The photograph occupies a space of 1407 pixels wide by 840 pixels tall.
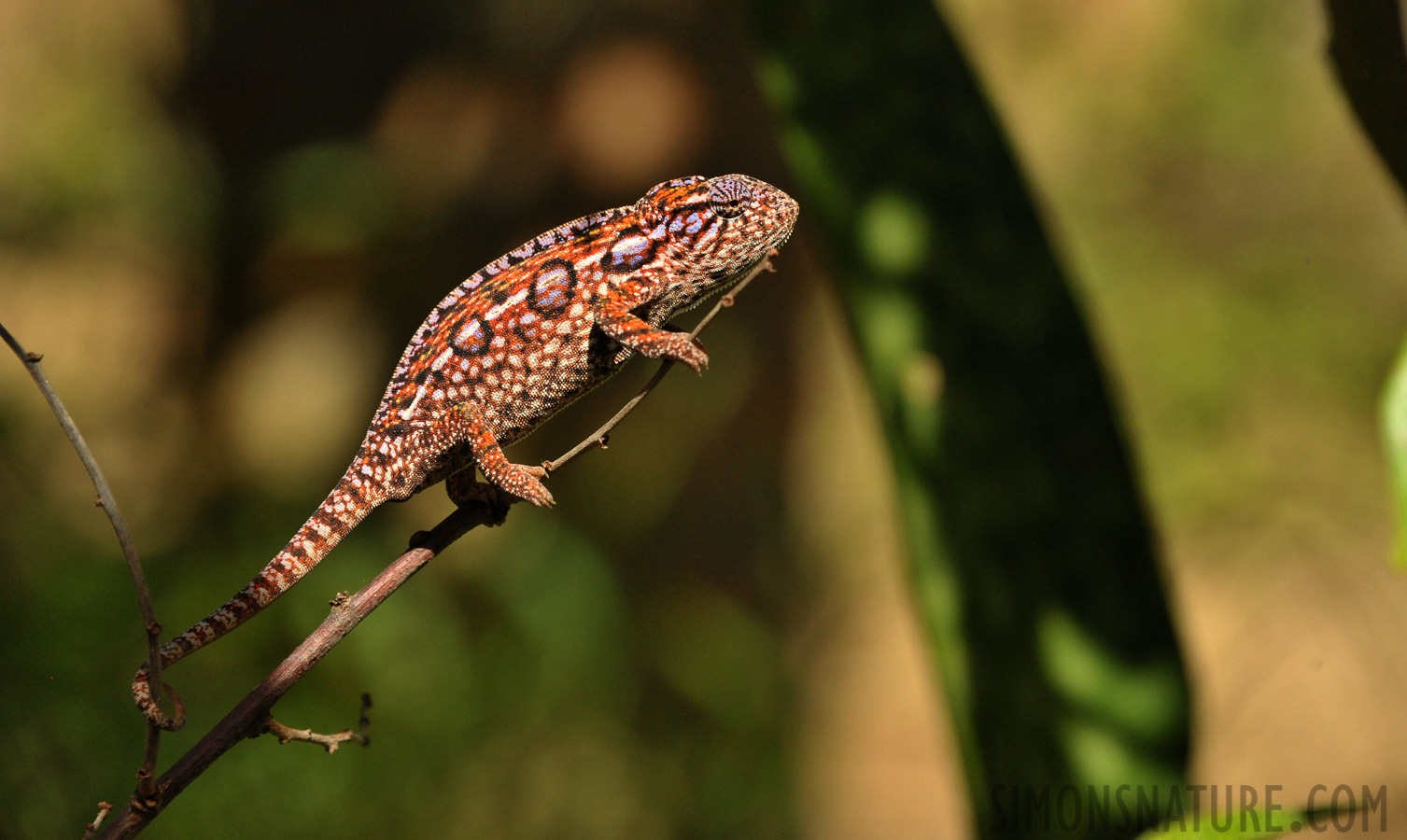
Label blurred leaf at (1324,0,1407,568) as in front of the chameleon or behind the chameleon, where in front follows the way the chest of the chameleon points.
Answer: in front

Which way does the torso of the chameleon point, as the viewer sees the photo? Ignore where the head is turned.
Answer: to the viewer's right
